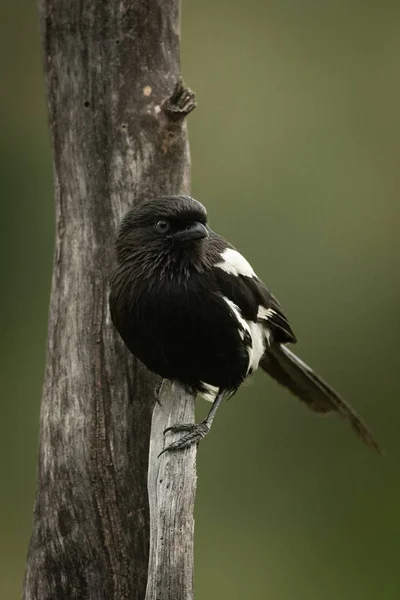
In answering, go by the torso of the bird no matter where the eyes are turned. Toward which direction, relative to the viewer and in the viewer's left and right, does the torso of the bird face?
facing the viewer and to the left of the viewer
